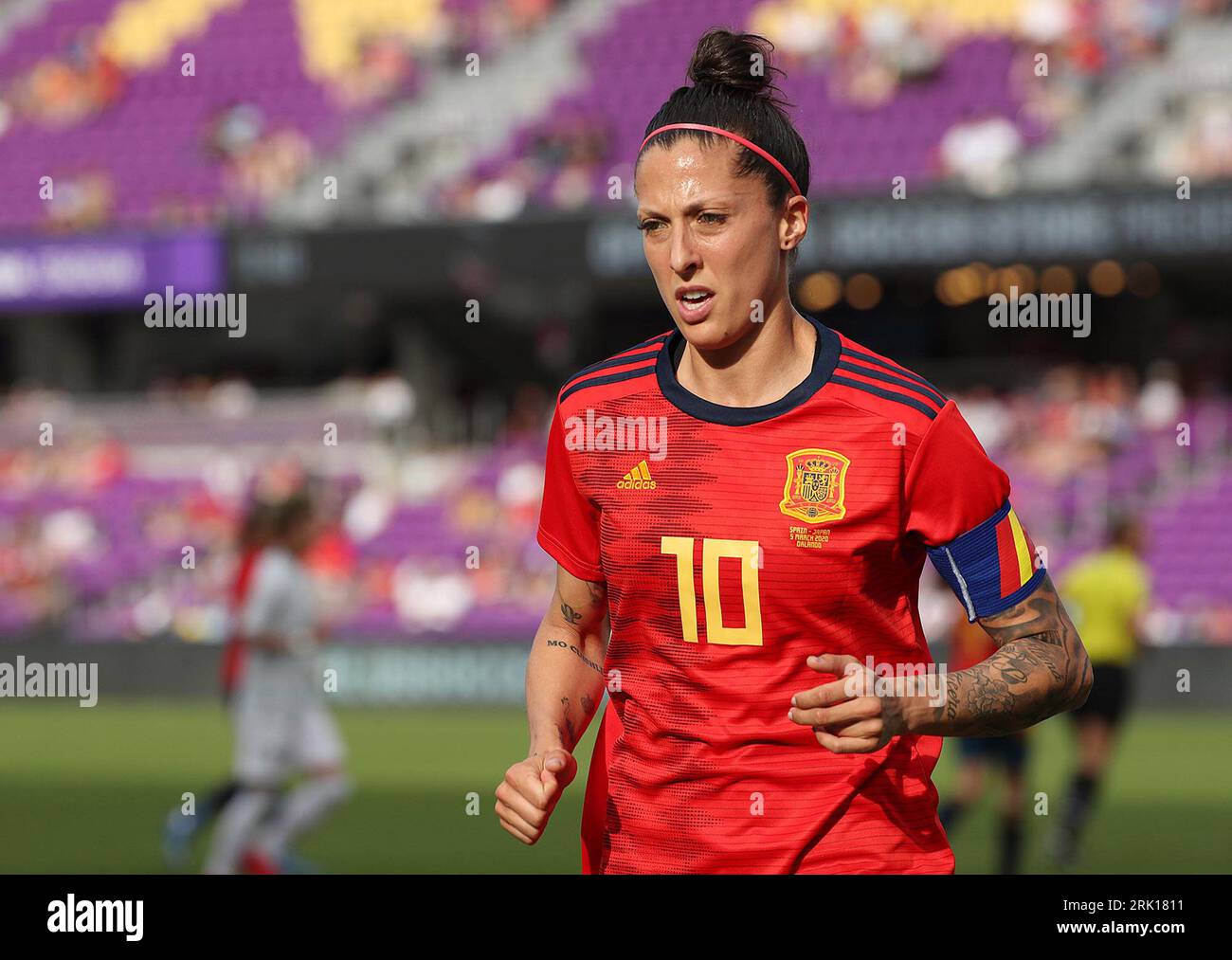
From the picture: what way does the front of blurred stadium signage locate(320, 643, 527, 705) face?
toward the camera

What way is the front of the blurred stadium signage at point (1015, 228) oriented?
toward the camera

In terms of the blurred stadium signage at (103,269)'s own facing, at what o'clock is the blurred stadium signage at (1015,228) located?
the blurred stadium signage at (1015,228) is roughly at 10 o'clock from the blurred stadium signage at (103,269).

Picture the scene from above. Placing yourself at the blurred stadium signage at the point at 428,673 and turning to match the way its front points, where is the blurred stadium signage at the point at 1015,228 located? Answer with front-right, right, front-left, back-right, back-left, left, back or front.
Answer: left

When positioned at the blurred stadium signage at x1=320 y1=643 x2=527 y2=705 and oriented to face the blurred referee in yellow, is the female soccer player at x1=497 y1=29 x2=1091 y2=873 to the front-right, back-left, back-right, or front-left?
front-right

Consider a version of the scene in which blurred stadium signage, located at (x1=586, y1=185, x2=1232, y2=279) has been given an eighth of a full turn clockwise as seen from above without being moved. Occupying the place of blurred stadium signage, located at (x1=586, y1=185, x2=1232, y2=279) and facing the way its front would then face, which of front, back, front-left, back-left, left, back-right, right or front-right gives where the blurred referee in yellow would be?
front-left

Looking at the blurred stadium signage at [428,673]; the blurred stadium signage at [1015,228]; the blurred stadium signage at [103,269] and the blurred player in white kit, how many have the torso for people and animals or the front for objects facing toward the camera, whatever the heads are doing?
3

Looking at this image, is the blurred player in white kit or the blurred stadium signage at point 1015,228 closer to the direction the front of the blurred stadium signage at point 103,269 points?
the blurred player in white kit

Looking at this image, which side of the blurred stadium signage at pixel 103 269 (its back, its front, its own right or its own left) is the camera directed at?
front

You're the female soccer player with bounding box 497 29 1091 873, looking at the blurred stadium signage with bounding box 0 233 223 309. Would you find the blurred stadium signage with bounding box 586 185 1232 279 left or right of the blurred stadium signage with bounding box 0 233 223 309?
right

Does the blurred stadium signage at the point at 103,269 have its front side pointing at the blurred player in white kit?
yes

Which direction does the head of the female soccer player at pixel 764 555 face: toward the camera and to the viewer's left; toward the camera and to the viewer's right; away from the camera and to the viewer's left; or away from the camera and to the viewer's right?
toward the camera and to the viewer's left

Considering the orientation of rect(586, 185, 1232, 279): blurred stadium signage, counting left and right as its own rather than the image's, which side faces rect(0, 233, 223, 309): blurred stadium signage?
right
